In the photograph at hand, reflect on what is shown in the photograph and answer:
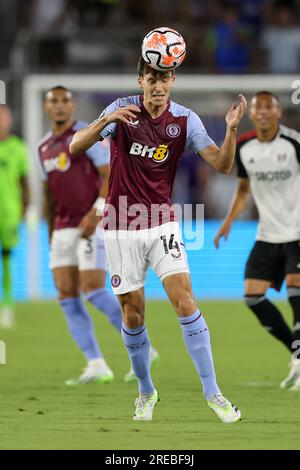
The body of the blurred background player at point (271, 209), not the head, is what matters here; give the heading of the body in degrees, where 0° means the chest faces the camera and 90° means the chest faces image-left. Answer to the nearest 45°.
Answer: approximately 0°

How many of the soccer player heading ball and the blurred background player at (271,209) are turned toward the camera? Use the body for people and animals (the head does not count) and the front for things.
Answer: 2

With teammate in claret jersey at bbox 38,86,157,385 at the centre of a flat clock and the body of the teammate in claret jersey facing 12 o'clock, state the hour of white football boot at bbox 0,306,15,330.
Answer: The white football boot is roughly at 4 o'clock from the teammate in claret jersey.

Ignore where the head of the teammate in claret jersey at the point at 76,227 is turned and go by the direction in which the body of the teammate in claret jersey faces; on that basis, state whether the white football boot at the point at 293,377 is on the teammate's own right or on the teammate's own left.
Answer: on the teammate's own left

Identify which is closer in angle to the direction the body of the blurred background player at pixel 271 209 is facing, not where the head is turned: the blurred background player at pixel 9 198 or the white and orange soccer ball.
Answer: the white and orange soccer ball

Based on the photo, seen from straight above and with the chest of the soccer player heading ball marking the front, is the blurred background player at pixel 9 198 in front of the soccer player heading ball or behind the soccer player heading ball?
behind

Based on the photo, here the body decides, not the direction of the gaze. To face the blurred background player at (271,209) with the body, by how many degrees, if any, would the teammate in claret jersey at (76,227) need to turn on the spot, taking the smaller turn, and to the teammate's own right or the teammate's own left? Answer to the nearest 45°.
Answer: approximately 135° to the teammate's own left

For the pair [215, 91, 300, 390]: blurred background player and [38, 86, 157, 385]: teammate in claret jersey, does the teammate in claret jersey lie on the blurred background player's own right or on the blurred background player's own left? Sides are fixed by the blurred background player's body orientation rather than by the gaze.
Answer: on the blurred background player's own right
